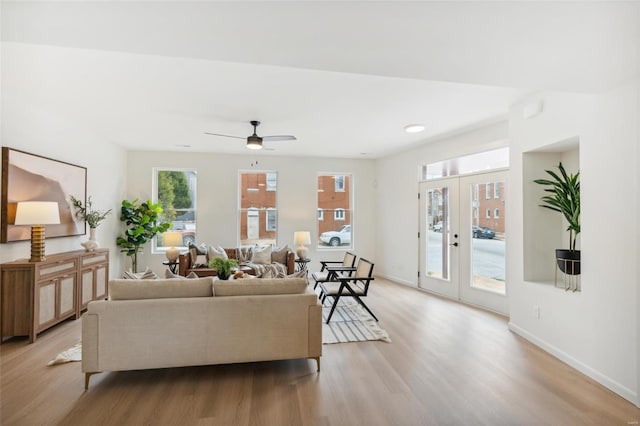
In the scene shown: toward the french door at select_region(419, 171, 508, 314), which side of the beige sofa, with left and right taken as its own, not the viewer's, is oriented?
right

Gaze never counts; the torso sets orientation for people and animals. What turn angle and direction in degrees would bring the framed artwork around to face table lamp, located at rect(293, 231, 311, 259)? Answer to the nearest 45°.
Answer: approximately 45° to its left

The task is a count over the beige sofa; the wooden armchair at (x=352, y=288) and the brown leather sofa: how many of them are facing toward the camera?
1

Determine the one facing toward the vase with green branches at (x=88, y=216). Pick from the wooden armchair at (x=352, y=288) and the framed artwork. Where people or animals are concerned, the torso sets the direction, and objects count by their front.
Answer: the wooden armchair

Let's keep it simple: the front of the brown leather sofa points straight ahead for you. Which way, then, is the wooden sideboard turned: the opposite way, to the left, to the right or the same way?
to the left

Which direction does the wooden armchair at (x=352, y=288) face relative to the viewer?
to the viewer's left

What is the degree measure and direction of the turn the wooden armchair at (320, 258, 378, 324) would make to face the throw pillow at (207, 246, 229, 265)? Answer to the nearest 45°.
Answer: approximately 45° to its right

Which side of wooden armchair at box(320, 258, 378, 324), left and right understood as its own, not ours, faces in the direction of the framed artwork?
front

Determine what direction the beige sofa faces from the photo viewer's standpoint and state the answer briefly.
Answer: facing away from the viewer

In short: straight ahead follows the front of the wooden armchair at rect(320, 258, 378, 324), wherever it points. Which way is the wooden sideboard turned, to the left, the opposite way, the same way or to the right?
the opposite way

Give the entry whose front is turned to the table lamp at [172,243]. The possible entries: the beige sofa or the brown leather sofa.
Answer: the beige sofa

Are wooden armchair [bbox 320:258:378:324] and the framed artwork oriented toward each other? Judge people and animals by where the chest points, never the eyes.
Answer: yes

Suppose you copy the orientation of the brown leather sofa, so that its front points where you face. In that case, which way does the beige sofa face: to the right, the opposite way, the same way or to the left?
the opposite way

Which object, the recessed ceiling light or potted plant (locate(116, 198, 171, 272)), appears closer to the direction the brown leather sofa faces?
the recessed ceiling light

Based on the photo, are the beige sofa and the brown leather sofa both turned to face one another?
yes

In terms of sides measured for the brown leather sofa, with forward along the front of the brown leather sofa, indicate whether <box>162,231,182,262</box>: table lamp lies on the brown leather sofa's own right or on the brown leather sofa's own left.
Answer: on the brown leather sofa's own right
